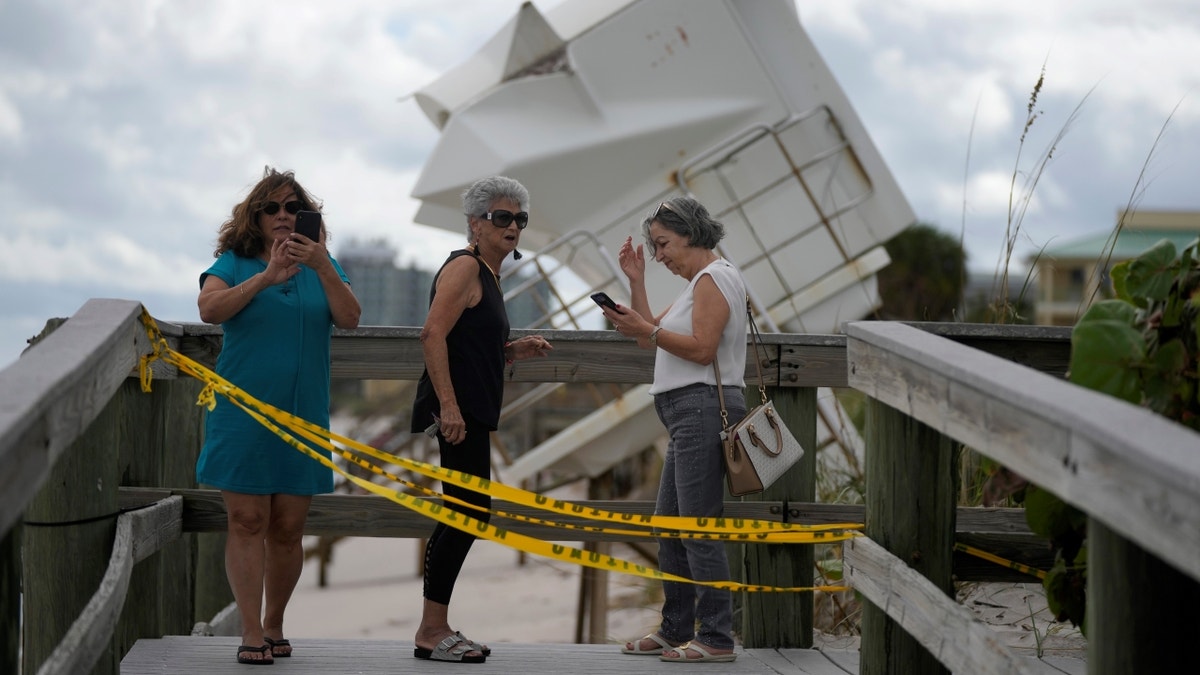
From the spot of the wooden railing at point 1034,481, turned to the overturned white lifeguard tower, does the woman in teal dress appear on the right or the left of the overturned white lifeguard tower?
left

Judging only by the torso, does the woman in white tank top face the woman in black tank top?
yes

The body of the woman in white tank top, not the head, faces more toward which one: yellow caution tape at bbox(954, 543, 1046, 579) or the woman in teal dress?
the woman in teal dress

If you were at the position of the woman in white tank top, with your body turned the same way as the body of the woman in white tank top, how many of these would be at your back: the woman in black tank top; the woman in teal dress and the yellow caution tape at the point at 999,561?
1

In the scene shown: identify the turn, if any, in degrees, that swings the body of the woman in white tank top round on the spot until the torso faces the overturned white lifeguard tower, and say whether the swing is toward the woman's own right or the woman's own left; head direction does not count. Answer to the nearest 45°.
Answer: approximately 90° to the woman's own right

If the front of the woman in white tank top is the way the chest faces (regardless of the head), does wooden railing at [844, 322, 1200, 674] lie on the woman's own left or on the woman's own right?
on the woman's own left

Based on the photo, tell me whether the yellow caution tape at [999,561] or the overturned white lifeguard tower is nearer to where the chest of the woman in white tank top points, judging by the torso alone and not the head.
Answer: the overturned white lifeguard tower

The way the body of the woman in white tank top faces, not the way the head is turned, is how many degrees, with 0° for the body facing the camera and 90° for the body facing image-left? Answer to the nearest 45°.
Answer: approximately 90°

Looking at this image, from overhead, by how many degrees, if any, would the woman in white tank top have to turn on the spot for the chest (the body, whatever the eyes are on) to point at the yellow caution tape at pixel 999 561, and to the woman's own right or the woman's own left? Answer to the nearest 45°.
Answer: approximately 180°
